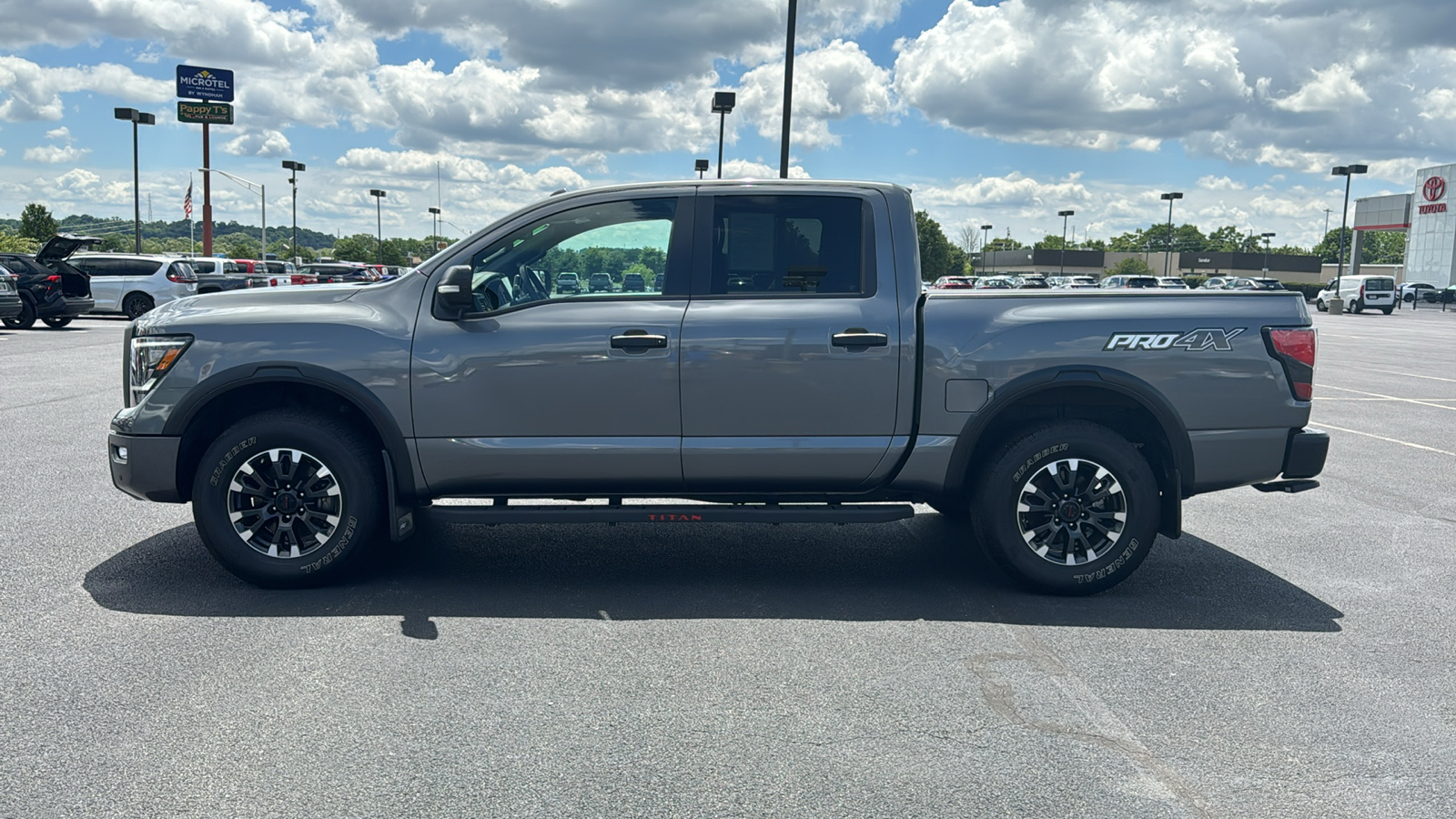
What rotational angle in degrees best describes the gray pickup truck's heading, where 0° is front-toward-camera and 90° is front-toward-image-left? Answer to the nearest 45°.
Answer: approximately 90°
